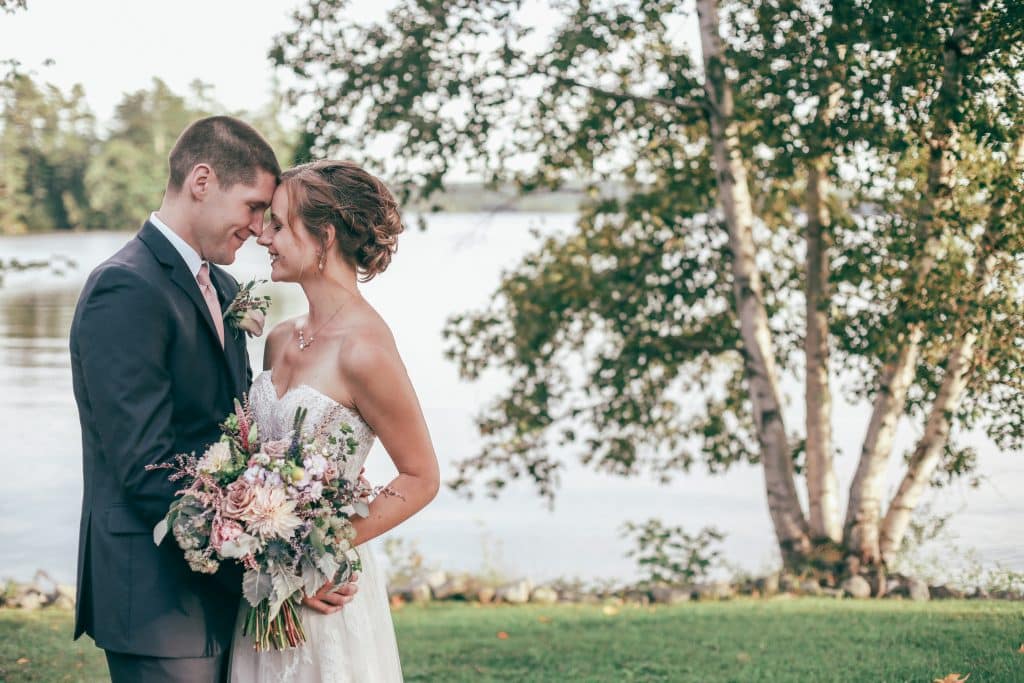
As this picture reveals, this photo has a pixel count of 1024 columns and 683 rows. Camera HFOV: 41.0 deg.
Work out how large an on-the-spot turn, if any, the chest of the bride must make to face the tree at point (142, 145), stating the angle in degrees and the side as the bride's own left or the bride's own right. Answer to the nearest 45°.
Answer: approximately 135° to the bride's own right

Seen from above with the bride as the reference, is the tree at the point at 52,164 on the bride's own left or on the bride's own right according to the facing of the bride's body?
on the bride's own right

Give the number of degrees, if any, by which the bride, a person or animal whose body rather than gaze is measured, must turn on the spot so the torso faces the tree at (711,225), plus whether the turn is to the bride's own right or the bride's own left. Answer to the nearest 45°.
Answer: approximately 180°

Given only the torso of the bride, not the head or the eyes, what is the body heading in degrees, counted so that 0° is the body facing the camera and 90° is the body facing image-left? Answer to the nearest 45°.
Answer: approximately 45°

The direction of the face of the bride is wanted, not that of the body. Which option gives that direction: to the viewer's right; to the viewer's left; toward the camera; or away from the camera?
to the viewer's left

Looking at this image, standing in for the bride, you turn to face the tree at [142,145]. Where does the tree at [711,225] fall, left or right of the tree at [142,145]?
right

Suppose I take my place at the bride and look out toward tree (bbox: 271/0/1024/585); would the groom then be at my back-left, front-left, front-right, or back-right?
back-left
